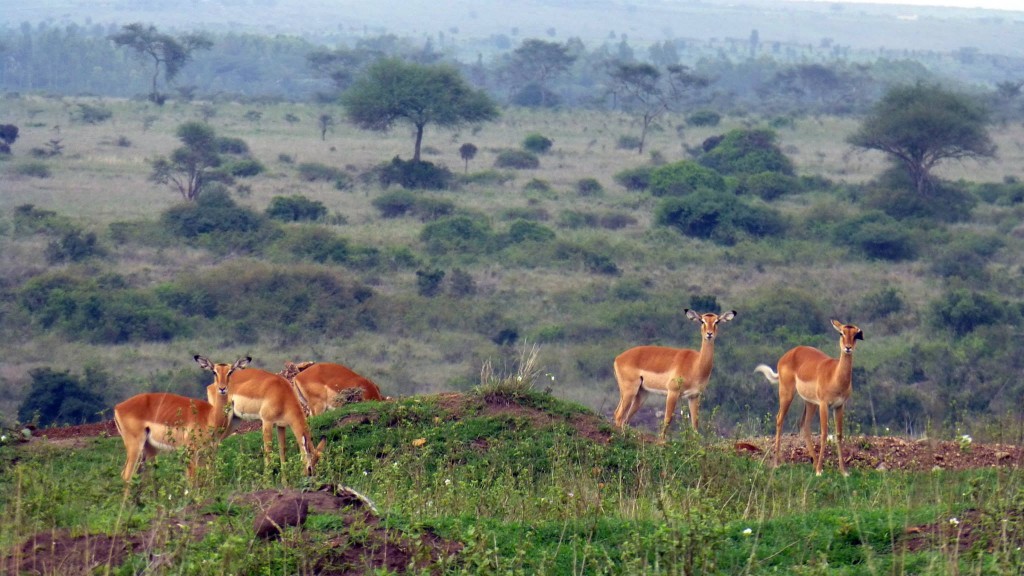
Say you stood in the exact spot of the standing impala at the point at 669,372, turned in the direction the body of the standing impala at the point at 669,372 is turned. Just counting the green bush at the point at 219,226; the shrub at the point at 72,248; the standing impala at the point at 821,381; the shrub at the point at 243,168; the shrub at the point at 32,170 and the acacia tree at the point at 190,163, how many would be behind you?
5

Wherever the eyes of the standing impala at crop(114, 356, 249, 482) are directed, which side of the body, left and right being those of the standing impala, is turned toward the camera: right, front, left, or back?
right

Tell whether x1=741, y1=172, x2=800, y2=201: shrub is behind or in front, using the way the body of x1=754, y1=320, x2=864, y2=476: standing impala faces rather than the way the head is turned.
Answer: behind

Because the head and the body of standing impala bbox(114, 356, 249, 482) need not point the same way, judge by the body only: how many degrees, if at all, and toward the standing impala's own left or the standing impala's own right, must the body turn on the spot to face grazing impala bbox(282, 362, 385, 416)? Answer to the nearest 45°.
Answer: approximately 45° to the standing impala's own left

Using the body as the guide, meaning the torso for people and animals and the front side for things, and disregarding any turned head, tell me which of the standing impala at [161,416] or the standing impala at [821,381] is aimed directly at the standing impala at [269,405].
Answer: the standing impala at [161,416]

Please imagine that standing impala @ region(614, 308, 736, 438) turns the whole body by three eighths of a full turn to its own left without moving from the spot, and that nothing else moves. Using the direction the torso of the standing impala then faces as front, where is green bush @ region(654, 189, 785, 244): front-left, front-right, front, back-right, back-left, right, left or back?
front
